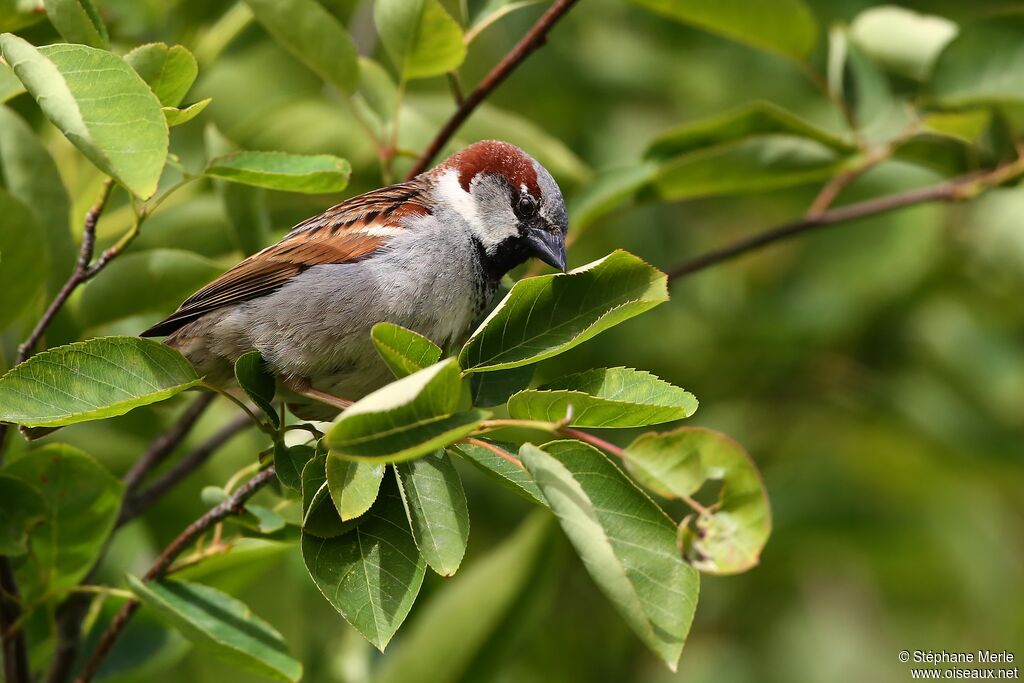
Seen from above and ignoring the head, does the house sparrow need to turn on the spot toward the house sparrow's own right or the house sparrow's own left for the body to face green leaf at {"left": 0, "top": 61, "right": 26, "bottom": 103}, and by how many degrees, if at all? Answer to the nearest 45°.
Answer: approximately 135° to the house sparrow's own right

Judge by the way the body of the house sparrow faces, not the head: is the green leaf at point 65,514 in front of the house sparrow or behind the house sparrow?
behind

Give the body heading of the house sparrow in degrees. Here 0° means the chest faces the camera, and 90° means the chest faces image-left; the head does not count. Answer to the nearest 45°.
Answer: approximately 270°

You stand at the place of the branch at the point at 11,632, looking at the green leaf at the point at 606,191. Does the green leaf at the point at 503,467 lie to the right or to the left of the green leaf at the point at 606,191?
right

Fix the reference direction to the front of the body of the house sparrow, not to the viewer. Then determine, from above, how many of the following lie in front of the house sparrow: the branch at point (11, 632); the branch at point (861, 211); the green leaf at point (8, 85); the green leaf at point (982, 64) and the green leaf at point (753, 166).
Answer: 3
